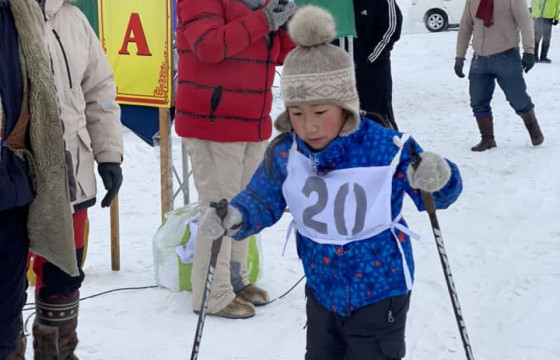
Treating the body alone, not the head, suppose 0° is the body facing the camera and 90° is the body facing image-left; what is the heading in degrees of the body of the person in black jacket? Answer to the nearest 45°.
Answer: approximately 45°

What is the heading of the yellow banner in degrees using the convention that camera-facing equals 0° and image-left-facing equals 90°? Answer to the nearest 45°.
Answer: approximately 0°

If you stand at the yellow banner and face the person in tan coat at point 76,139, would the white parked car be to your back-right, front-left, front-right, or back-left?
back-left

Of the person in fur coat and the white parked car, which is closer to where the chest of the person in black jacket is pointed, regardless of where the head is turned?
the person in fur coat
